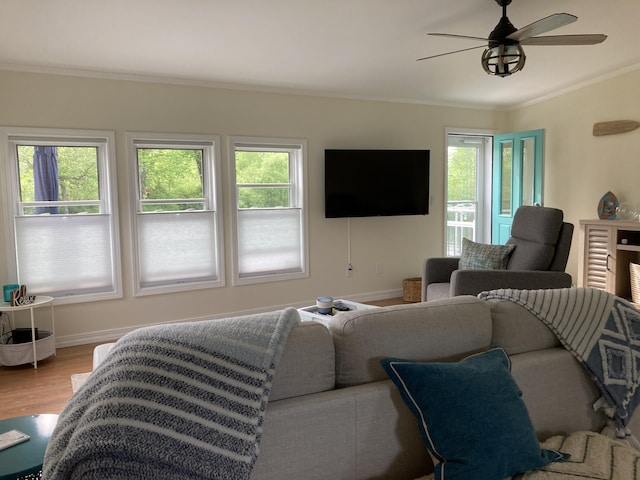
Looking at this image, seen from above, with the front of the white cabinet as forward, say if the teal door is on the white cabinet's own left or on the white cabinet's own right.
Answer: on the white cabinet's own right

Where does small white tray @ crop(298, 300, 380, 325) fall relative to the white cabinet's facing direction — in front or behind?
in front

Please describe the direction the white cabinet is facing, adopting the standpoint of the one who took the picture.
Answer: facing the viewer and to the left of the viewer

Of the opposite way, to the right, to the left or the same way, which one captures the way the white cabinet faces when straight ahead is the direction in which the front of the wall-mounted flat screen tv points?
to the right

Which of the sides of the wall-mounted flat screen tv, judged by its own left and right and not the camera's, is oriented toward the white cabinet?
left

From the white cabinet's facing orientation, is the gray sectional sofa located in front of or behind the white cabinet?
in front

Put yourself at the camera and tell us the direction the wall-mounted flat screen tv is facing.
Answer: facing the viewer

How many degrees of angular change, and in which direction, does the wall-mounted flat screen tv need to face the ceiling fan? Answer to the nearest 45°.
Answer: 0° — it already faces it

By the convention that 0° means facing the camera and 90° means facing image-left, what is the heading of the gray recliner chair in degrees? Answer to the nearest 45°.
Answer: approximately 90°

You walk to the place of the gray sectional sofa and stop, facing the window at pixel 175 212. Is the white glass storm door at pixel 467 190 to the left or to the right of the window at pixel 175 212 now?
right

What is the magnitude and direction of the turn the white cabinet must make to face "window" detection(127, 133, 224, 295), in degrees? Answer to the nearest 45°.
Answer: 0° — it already faces it
